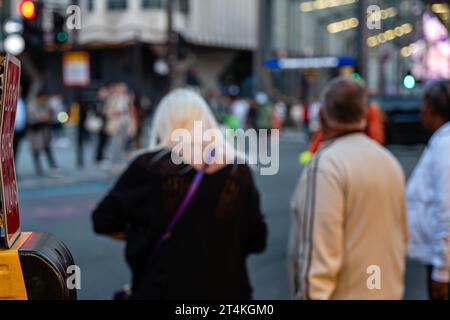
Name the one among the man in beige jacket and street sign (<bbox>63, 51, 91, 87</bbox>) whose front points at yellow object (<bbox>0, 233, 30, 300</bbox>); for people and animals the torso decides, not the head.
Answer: the street sign

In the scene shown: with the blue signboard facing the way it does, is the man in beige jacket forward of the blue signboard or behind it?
forward

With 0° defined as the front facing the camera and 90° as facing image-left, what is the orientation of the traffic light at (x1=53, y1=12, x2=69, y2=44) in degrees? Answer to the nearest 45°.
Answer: approximately 315°

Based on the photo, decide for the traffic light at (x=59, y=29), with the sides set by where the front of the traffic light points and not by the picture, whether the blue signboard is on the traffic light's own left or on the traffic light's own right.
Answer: on the traffic light's own left

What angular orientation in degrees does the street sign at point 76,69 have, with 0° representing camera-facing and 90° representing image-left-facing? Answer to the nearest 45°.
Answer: approximately 0°

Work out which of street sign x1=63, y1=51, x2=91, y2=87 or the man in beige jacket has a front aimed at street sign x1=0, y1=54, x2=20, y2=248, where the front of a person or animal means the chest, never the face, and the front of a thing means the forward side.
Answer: street sign x1=63, y1=51, x2=91, y2=87

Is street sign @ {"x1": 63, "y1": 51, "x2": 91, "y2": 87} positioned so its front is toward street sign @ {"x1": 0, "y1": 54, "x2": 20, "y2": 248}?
yes

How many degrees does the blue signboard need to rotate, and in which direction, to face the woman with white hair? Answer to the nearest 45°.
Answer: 0° — it already faces them

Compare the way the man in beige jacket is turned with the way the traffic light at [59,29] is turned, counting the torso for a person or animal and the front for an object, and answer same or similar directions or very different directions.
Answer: very different directions

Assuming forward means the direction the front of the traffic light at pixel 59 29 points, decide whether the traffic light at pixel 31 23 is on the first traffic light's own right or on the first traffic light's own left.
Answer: on the first traffic light's own right

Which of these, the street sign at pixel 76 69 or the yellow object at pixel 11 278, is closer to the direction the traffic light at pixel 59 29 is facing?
the yellow object

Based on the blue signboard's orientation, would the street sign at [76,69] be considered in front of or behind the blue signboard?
in front
